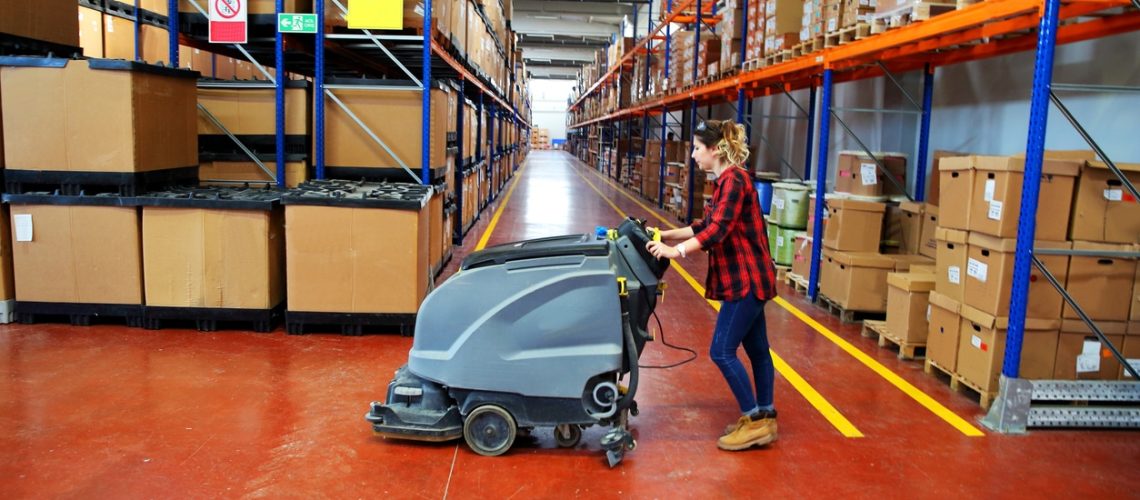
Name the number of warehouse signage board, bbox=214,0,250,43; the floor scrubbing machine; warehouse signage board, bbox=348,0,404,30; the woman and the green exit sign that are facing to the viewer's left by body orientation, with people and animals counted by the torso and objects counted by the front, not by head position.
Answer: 2

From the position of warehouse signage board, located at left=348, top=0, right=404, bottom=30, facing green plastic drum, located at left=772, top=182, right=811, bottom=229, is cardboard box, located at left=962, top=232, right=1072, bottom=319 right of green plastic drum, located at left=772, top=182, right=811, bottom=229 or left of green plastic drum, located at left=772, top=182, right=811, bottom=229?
right

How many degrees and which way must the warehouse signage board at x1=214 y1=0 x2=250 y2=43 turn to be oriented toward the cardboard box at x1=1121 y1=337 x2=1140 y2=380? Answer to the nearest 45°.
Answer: approximately 45° to its left

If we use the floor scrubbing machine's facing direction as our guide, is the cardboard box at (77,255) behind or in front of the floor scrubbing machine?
in front

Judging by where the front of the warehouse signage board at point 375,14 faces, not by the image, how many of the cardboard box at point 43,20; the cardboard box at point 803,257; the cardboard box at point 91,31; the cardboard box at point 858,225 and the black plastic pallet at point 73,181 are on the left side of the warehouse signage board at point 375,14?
2

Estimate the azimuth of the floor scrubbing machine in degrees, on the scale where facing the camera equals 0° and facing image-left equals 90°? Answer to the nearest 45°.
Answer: approximately 90°

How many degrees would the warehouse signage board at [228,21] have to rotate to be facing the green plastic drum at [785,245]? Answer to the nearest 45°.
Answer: approximately 90° to its left

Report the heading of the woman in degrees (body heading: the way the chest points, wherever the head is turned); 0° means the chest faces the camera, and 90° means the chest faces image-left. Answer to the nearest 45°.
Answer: approximately 90°

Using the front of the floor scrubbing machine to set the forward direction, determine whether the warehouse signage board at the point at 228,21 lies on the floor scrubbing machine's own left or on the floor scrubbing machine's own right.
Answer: on the floor scrubbing machine's own right

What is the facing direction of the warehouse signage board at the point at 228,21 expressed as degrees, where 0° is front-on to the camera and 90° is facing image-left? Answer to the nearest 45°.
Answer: approximately 0°

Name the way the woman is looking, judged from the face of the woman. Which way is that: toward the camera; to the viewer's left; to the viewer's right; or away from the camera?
to the viewer's left

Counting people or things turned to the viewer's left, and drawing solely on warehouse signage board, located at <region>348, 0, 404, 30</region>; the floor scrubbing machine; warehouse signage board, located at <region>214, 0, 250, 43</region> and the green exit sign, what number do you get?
1

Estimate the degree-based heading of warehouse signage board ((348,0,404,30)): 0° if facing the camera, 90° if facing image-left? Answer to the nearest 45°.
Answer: approximately 0°
